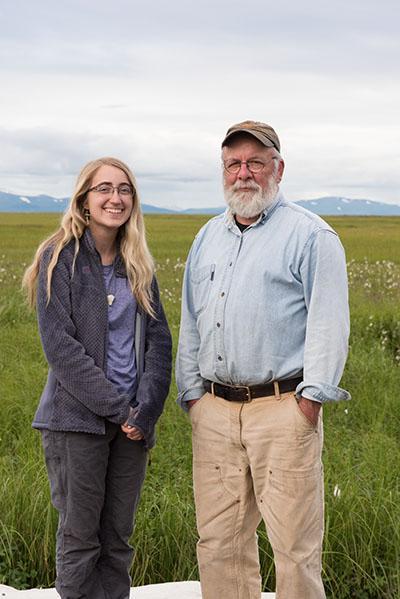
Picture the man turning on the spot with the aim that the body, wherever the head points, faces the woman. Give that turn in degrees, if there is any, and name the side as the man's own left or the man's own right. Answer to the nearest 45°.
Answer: approximately 45° to the man's own right

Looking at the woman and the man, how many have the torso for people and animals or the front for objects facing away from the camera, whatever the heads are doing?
0

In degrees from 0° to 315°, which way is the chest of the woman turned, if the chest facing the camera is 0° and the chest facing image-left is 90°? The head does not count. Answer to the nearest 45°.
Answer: approximately 315°

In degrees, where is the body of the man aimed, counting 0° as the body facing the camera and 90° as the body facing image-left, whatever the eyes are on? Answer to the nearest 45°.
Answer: approximately 45°

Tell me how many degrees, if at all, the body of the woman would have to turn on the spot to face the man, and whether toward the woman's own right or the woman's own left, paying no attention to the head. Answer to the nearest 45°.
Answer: approximately 45° to the woman's own left
